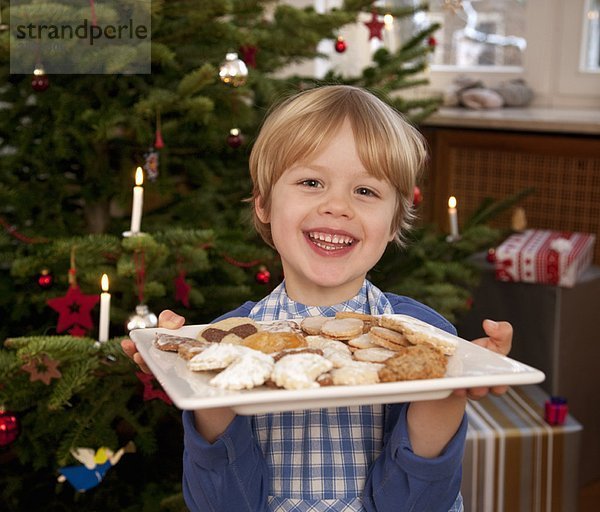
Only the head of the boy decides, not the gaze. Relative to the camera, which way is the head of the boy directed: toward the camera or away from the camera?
toward the camera

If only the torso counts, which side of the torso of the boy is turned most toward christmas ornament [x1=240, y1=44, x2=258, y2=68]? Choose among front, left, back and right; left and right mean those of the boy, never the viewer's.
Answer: back

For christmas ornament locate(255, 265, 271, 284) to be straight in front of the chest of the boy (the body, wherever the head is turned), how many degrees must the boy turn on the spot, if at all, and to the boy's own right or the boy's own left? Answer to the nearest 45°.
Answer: approximately 180°

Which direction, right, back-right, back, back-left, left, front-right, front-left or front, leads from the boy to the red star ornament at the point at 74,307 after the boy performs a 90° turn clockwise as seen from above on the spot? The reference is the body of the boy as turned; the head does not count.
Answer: front-right

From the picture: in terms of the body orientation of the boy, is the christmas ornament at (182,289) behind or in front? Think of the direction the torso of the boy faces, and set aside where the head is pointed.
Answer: behind

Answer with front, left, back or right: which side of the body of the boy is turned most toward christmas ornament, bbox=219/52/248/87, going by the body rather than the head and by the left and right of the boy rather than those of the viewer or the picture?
back

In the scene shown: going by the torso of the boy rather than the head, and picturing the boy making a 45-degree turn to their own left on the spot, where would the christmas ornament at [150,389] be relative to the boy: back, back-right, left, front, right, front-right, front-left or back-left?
back

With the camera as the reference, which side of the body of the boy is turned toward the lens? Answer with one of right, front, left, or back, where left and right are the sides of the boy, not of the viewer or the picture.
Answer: front

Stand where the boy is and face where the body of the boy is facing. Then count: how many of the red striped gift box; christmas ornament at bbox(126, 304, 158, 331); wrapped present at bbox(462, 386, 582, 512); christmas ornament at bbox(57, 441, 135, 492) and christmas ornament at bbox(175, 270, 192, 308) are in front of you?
0

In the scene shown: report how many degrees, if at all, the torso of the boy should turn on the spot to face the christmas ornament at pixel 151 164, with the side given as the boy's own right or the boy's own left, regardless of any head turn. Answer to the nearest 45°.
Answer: approximately 135° to the boy's own right
